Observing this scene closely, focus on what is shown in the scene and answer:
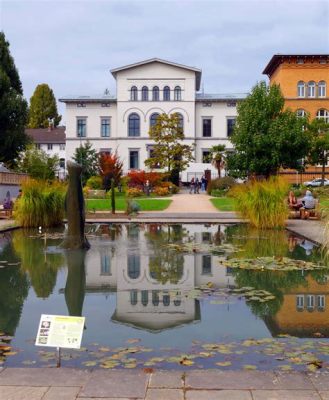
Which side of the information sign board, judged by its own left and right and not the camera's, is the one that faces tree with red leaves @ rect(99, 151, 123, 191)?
back

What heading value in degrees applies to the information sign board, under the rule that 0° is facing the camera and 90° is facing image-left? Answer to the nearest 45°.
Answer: approximately 0°

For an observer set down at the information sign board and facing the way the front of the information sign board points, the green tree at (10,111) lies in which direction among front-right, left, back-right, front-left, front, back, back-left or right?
back

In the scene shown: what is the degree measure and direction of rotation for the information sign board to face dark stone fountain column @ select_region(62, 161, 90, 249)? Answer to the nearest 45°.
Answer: approximately 180°

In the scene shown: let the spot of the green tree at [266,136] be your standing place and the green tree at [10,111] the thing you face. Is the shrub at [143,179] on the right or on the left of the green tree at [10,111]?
right

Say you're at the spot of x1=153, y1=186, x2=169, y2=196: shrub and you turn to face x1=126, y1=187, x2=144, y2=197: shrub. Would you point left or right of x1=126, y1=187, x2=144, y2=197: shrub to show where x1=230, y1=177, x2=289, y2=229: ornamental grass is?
left

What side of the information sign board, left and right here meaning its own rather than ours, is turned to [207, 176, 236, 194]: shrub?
back

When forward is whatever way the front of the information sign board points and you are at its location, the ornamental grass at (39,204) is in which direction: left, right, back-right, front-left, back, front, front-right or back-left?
back

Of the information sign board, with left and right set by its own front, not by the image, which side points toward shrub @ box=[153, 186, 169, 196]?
back
